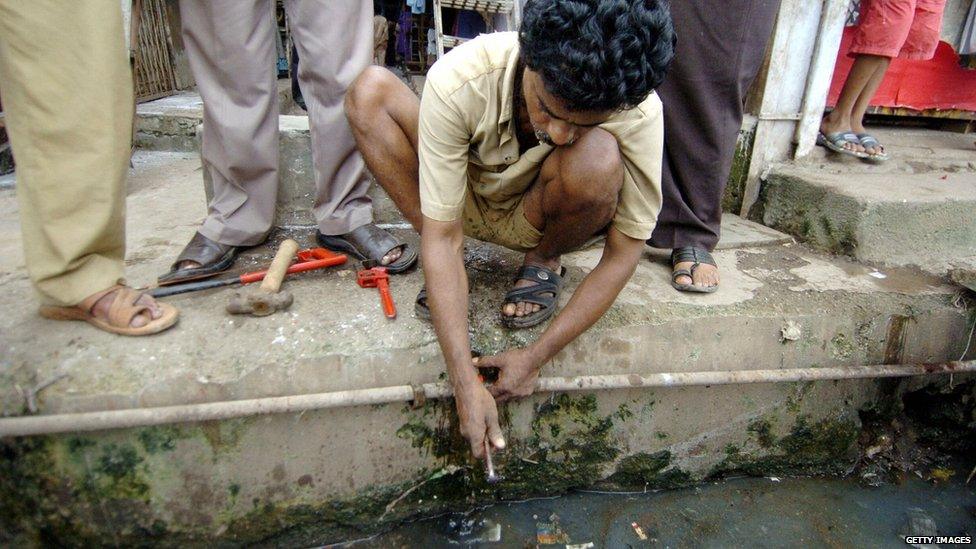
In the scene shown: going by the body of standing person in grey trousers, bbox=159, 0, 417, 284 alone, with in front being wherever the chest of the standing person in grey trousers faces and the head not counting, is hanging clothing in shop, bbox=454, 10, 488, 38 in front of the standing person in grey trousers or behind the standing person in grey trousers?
behind

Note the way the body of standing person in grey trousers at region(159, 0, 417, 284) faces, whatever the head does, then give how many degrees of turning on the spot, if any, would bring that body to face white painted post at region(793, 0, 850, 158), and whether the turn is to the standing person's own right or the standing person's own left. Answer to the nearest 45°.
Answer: approximately 90° to the standing person's own left

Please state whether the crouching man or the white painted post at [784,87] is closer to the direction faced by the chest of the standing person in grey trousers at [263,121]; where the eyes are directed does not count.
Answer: the crouching man

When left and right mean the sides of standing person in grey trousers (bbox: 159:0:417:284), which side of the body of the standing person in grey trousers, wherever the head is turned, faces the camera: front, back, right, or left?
front

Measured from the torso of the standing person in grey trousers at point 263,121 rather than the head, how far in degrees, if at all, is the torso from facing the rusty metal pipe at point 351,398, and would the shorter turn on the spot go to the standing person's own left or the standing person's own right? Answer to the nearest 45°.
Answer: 0° — they already face it
